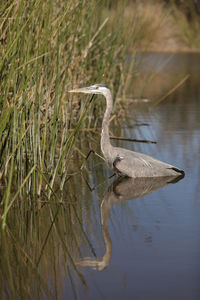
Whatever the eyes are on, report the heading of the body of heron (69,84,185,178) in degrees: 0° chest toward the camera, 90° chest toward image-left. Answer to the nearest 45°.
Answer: approximately 90°
